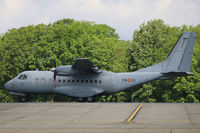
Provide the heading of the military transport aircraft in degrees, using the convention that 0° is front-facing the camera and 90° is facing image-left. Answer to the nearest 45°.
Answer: approximately 90°
